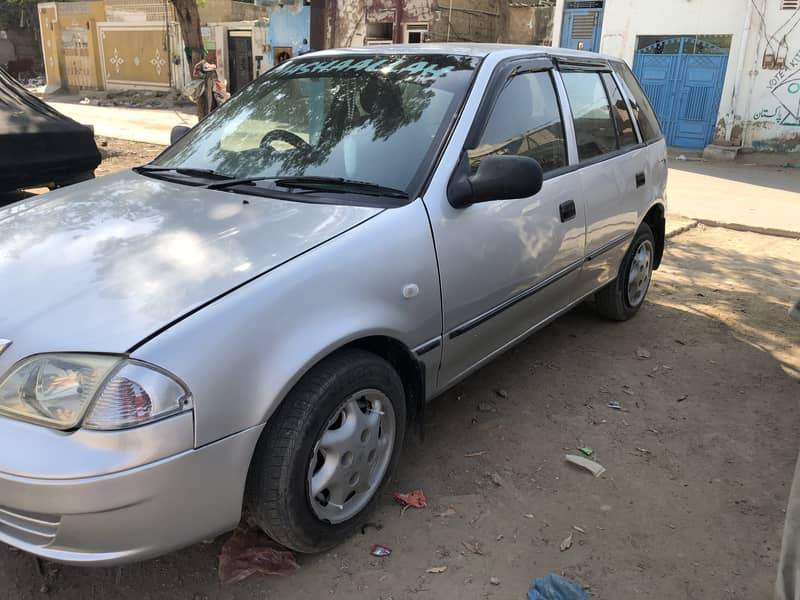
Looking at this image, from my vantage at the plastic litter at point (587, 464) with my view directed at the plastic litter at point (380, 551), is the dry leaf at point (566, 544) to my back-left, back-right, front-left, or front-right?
front-left

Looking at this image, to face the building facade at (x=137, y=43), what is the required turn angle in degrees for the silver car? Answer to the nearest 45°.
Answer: approximately 135° to its right

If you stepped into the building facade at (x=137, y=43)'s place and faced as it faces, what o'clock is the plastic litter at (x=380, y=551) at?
The plastic litter is roughly at 12 o'clock from the building facade.

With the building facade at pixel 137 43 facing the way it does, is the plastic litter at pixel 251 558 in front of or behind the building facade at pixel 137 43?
in front

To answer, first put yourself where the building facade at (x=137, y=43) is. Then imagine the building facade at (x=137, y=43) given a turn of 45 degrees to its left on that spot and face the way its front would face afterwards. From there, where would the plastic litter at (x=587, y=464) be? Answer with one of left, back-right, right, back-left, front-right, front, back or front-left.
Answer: front-right

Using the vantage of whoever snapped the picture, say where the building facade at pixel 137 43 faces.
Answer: facing the viewer

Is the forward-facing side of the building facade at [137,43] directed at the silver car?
yes

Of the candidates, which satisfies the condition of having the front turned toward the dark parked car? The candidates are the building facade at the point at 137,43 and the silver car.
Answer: the building facade

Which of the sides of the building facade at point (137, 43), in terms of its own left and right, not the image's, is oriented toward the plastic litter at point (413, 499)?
front

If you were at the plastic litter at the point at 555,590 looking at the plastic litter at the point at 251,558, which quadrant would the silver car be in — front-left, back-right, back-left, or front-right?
front-right

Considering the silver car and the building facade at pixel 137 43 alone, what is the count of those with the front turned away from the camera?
0

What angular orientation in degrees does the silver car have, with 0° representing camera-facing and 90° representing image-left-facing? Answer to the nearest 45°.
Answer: approximately 45°
